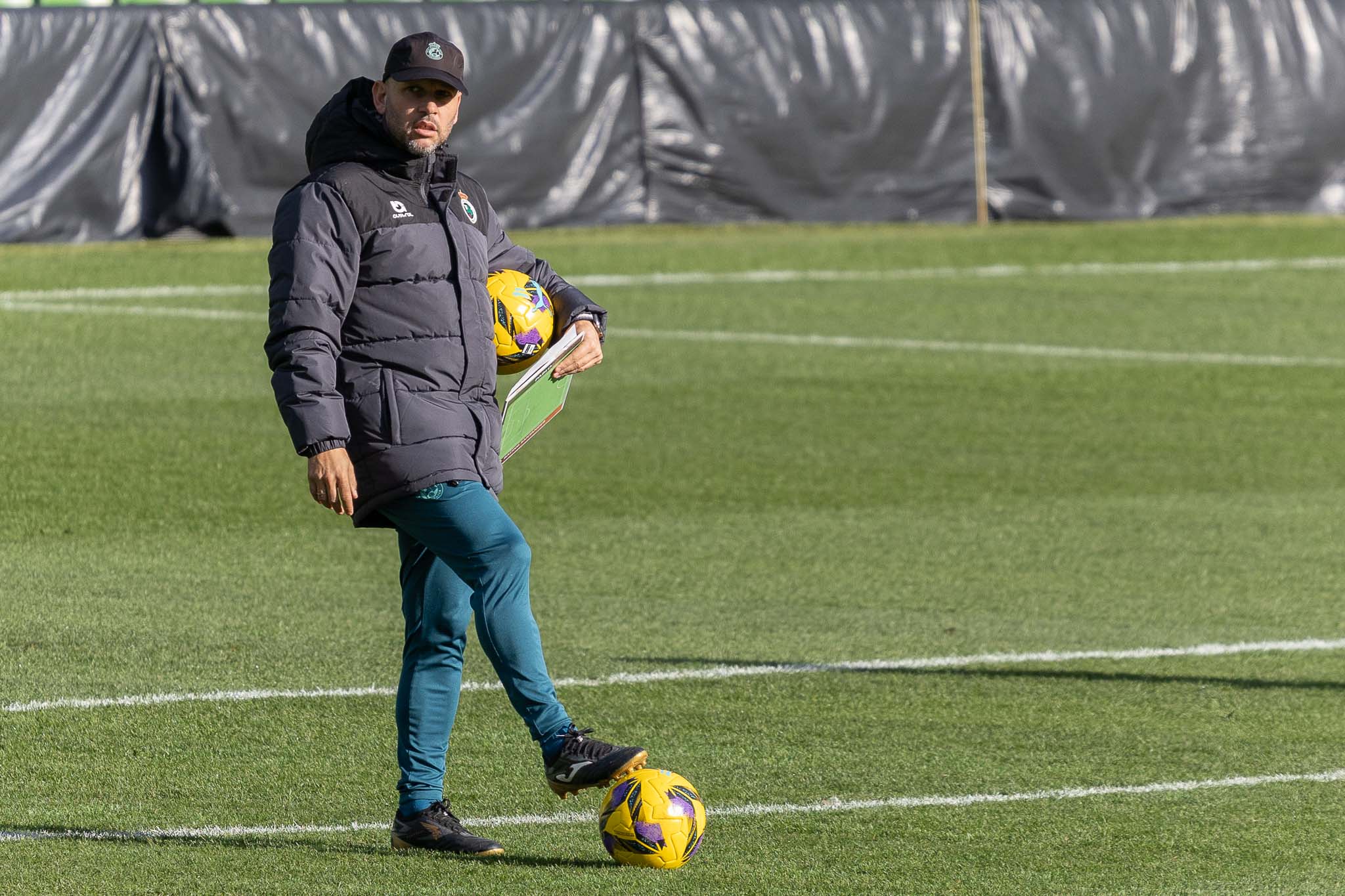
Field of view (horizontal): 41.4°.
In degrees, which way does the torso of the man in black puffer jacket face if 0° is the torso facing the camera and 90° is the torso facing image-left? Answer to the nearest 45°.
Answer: approximately 315°

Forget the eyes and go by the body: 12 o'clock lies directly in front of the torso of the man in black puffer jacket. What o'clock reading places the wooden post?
The wooden post is roughly at 8 o'clock from the man in black puffer jacket.
